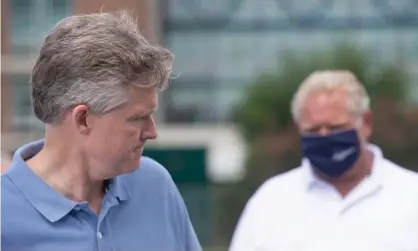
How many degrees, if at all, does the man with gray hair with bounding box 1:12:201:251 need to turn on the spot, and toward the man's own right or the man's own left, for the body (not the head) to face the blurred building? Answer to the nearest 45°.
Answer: approximately 135° to the man's own left

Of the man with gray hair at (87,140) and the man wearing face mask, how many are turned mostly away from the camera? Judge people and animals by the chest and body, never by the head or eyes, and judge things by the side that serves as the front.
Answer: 0

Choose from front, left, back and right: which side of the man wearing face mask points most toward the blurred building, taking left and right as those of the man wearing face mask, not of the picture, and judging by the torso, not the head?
back

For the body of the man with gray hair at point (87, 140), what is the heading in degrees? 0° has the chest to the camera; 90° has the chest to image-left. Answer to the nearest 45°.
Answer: approximately 315°

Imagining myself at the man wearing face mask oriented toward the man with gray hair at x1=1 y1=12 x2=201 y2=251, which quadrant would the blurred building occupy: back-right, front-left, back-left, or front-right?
back-right

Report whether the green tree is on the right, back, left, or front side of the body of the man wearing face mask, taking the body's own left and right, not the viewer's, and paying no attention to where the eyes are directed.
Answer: back

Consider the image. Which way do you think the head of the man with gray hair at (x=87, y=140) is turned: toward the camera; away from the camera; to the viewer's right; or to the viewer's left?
to the viewer's right

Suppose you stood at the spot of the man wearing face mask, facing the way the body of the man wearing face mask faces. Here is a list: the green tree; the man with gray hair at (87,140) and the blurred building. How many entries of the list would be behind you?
2

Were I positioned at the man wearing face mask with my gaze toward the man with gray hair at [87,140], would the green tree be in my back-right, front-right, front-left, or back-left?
back-right

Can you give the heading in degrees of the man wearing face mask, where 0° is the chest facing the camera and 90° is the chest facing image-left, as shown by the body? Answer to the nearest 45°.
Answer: approximately 0°
